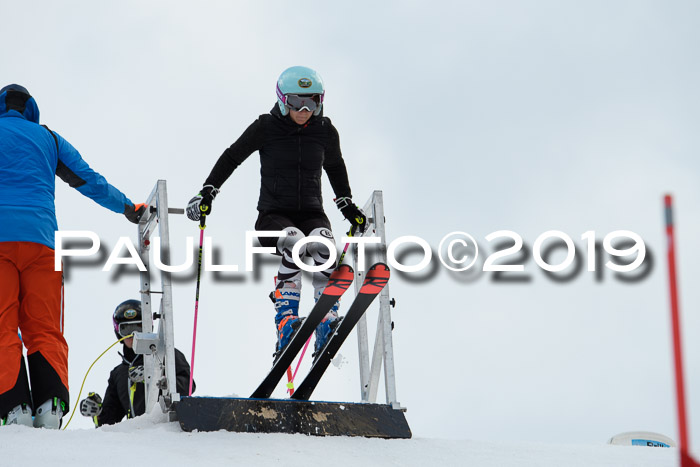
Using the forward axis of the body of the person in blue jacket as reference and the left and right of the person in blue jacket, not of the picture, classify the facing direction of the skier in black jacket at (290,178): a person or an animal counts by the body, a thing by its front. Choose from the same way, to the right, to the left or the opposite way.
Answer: the opposite way

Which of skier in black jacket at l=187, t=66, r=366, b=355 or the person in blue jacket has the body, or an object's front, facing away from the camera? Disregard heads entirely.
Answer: the person in blue jacket

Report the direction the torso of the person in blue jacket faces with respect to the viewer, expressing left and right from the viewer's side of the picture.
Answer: facing away from the viewer

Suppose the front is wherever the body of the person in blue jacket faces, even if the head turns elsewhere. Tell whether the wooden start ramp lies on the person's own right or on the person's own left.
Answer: on the person's own right

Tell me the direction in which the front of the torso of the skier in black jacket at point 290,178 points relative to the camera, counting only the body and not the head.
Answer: toward the camera

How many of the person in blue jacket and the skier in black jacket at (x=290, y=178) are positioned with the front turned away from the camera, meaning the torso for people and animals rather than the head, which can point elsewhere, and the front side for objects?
1
